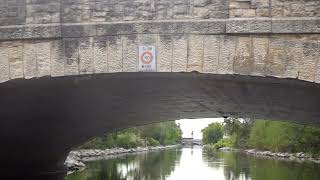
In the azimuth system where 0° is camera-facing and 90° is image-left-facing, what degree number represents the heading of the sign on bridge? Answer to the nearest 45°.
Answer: approximately 0°
